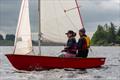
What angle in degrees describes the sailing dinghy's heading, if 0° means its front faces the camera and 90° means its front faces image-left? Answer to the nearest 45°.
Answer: approximately 90°
